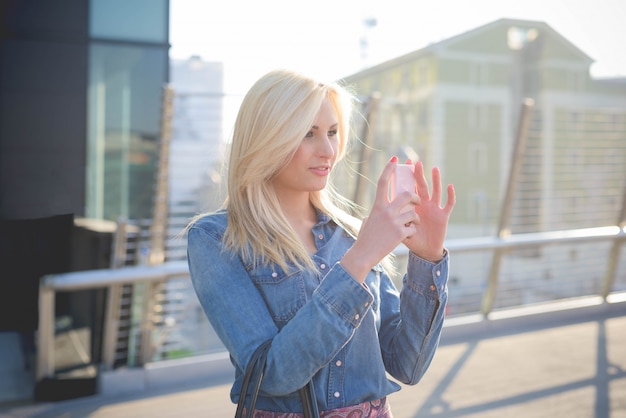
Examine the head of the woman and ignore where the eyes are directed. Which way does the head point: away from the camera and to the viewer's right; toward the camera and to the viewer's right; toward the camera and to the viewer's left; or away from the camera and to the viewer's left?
toward the camera and to the viewer's right

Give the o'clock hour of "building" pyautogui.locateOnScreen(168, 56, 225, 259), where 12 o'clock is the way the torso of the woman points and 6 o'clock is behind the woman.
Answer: The building is roughly at 7 o'clock from the woman.

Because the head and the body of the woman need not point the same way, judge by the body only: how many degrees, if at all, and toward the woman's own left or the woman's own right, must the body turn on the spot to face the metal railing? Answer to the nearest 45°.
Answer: approximately 135° to the woman's own left

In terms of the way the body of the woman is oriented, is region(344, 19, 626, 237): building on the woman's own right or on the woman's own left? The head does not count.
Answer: on the woman's own left

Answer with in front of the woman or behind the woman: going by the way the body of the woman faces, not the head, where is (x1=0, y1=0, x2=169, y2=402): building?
behind

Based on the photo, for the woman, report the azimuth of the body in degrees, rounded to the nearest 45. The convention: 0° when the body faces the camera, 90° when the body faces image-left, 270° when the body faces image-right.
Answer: approximately 315°
